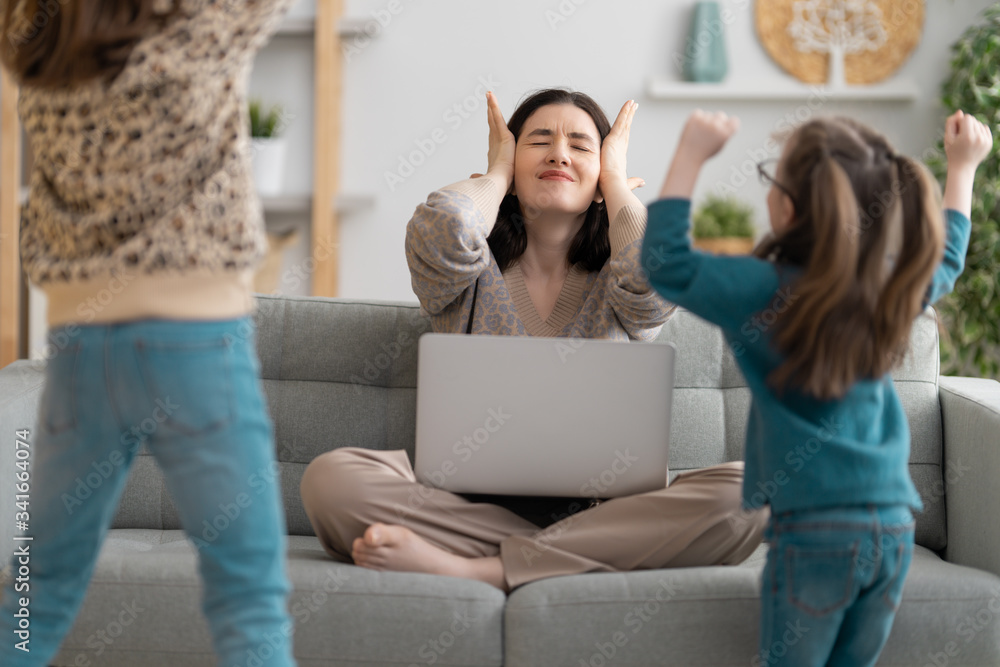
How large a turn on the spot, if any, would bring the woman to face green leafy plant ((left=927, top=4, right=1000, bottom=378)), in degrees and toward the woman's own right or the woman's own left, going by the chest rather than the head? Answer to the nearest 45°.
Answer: approximately 135° to the woman's own left

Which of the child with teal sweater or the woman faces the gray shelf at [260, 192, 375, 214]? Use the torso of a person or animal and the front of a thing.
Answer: the child with teal sweater

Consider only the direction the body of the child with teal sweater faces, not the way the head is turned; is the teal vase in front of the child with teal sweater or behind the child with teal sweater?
in front

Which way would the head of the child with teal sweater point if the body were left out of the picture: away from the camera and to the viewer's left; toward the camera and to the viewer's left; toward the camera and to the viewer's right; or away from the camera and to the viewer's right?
away from the camera and to the viewer's left

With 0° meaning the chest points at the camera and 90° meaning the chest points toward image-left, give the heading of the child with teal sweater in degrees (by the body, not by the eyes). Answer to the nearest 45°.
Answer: approximately 135°

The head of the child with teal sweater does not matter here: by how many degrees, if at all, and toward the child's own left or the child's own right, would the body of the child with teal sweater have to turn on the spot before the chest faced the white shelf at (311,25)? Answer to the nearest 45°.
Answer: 0° — they already face it

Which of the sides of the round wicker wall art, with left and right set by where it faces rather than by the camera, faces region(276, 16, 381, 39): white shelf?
right

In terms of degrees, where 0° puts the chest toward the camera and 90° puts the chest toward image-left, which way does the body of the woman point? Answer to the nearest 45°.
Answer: approximately 0°

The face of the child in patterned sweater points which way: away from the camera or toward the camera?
away from the camera

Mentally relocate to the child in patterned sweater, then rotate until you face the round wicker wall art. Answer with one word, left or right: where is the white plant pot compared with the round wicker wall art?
left
